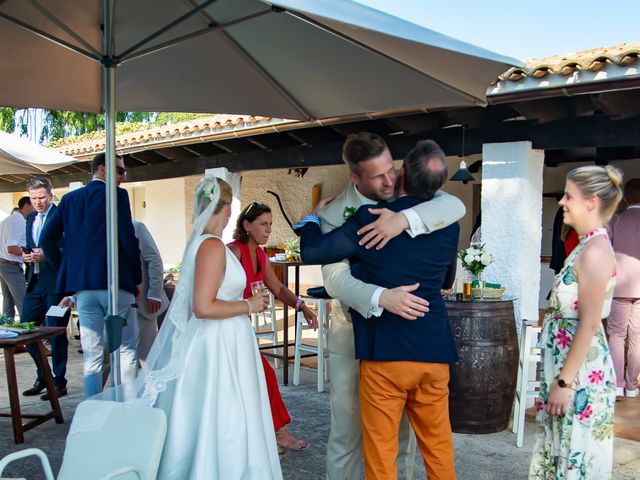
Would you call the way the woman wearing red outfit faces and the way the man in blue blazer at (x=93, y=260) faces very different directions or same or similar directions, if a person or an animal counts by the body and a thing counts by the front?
very different directions

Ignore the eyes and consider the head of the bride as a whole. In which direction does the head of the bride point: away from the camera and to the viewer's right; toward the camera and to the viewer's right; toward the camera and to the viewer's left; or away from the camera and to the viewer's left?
away from the camera and to the viewer's right

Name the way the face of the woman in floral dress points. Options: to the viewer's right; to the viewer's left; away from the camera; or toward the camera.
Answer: to the viewer's left

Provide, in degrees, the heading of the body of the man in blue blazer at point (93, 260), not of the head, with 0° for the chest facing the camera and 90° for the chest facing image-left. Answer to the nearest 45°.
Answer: approximately 180°

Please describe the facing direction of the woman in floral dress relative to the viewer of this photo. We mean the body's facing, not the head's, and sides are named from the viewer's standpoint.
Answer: facing to the left of the viewer

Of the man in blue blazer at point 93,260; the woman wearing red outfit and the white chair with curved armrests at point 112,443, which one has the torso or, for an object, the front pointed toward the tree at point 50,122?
the man in blue blazer

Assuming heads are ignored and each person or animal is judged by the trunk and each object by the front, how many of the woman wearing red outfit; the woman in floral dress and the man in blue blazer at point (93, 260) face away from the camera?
1

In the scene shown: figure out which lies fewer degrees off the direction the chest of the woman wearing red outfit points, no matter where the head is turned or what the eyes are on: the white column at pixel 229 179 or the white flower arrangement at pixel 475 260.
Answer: the white flower arrangement

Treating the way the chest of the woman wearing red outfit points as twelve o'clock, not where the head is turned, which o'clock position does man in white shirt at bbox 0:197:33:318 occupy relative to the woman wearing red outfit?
The man in white shirt is roughly at 6 o'clock from the woman wearing red outfit.

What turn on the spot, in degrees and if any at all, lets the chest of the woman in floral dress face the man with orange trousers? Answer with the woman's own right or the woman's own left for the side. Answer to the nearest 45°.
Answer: approximately 45° to the woman's own left

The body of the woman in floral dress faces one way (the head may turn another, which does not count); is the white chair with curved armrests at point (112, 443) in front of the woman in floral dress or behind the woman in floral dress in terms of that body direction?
in front
